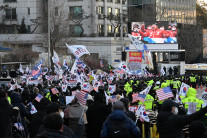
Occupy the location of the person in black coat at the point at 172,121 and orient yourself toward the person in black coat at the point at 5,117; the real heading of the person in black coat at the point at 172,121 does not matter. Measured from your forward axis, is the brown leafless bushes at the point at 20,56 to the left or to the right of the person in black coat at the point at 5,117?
right

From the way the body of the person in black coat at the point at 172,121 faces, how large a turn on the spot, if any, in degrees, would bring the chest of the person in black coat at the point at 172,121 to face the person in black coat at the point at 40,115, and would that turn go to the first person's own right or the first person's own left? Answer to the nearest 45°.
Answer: approximately 135° to the first person's own left

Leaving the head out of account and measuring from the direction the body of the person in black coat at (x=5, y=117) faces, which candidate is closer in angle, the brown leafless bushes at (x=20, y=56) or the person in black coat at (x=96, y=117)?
the brown leafless bushes

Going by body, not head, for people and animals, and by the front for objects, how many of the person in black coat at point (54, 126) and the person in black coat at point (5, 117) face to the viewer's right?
0

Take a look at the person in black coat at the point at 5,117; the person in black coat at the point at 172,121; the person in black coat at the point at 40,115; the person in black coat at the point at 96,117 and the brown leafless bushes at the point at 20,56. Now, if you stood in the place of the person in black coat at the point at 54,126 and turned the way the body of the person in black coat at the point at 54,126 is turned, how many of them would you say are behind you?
0

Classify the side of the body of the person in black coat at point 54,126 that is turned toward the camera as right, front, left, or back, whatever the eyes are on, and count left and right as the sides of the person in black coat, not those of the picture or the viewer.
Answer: back

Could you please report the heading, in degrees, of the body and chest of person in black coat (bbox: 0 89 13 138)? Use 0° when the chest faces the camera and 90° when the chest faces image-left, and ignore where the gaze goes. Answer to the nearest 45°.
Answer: approximately 180°

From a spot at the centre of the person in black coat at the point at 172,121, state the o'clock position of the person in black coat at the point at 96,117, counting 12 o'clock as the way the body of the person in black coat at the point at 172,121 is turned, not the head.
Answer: the person in black coat at the point at 96,117 is roughly at 8 o'clock from the person in black coat at the point at 172,121.

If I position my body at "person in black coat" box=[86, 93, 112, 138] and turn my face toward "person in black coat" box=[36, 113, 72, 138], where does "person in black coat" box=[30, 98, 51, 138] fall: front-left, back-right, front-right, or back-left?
front-right

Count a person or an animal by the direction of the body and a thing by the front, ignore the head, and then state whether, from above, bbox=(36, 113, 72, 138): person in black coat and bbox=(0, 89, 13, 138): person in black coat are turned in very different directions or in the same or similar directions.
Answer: same or similar directions
